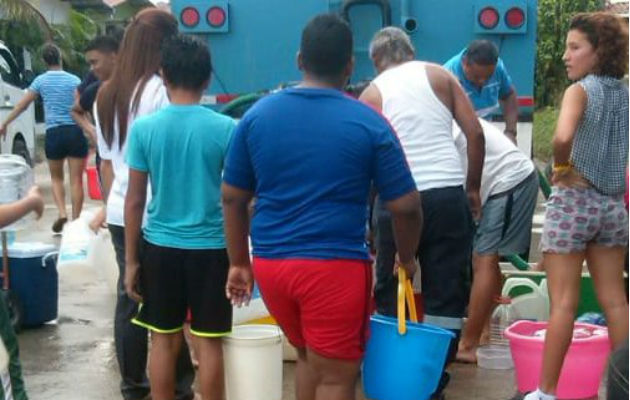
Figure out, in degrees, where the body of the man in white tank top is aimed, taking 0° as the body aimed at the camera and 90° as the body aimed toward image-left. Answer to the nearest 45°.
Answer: approximately 135°

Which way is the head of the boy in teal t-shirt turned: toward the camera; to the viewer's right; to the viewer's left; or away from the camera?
away from the camera

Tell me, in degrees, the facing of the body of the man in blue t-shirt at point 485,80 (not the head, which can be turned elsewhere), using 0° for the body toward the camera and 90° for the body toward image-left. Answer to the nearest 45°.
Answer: approximately 0°

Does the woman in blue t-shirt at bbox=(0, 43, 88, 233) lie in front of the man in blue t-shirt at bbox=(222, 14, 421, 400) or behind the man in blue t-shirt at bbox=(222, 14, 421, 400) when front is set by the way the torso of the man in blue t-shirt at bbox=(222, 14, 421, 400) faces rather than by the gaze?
in front

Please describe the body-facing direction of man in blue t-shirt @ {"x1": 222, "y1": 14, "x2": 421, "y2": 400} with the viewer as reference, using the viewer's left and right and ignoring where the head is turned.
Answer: facing away from the viewer

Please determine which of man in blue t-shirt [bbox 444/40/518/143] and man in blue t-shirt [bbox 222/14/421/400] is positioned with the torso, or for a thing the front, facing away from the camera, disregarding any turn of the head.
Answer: man in blue t-shirt [bbox 222/14/421/400]

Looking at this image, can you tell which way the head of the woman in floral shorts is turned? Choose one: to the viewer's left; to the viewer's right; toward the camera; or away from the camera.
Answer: to the viewer's left

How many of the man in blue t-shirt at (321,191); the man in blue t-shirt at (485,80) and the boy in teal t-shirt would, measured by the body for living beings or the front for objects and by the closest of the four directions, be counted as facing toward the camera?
1

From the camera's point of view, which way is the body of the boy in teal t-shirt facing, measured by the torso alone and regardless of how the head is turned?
away from the camera

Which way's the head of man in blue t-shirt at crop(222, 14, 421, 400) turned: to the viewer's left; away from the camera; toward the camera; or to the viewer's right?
away from the camera

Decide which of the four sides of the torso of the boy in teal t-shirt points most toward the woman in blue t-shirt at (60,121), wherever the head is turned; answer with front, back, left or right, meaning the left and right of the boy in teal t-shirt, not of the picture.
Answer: front

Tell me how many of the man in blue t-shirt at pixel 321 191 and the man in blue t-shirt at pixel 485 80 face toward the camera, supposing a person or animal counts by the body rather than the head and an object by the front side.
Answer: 1

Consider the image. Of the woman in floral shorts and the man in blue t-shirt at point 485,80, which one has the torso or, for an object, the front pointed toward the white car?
the woman in floral shorts

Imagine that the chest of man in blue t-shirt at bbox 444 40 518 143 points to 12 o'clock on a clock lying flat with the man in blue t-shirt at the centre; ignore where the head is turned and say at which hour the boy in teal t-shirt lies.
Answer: The boy in teal t-shirt is roughly at 1 o'clock from the man in blue t-shirt.
